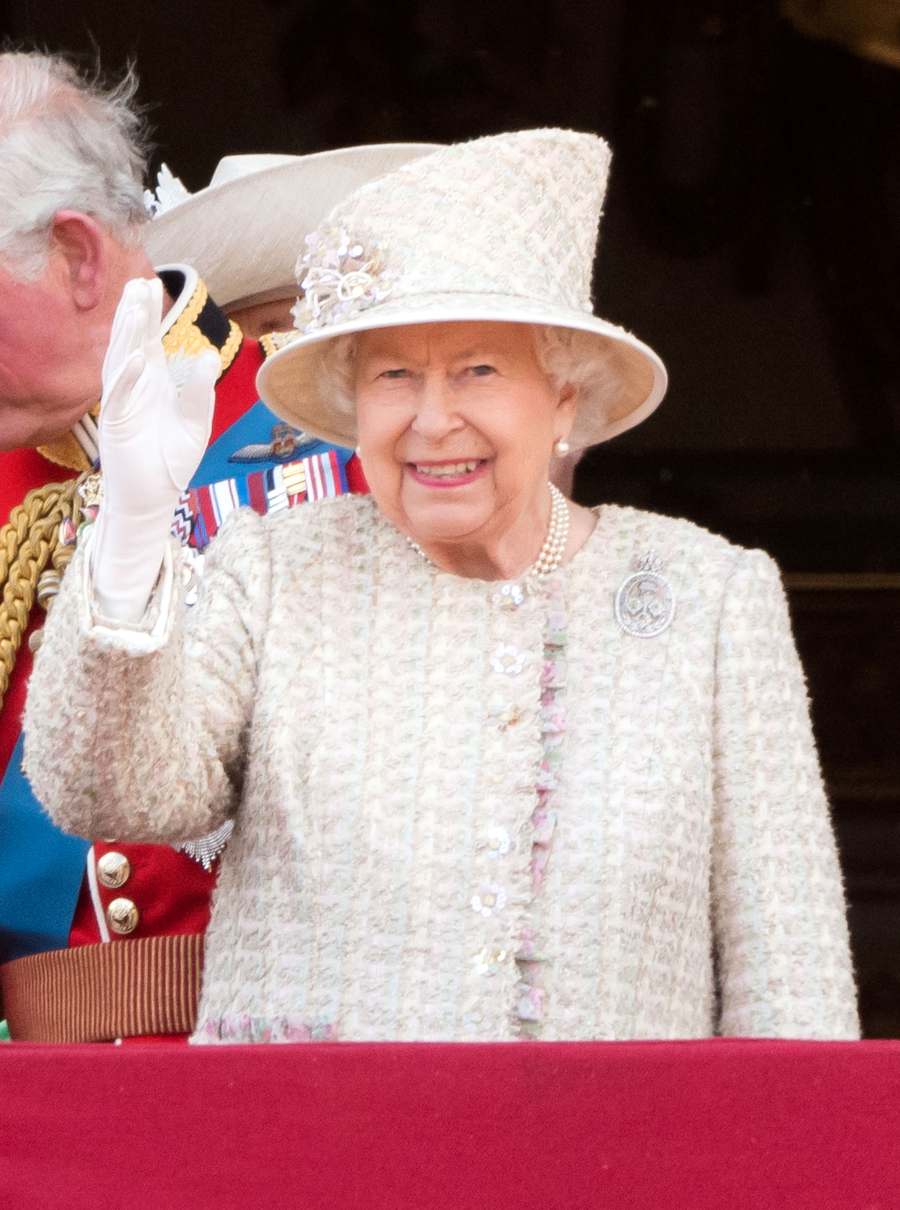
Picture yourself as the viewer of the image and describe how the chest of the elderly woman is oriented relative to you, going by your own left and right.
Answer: facing the viewer
